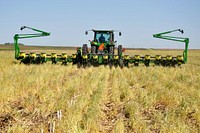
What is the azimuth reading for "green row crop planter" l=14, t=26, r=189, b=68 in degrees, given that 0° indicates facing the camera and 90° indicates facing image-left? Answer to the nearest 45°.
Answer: approximately 180°

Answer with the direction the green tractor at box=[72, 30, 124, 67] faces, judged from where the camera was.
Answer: facing away from the viewer
